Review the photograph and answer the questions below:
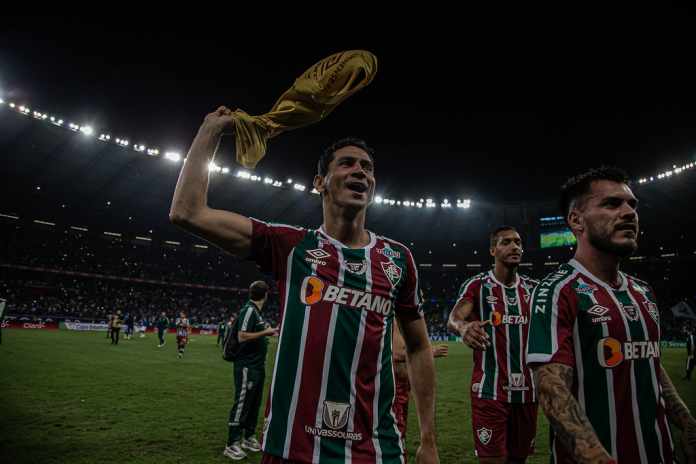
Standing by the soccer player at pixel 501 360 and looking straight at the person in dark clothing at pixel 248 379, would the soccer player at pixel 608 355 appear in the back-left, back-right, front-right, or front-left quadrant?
back-left

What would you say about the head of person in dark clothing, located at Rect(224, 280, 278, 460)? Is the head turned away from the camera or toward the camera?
away from the camera

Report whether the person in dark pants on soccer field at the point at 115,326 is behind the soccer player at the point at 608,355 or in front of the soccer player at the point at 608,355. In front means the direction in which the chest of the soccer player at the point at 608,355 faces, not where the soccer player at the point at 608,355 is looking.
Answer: behind

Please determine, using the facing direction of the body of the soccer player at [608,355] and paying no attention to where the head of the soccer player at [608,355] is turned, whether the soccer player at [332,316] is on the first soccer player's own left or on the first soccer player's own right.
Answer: on the first soccer player's own right
